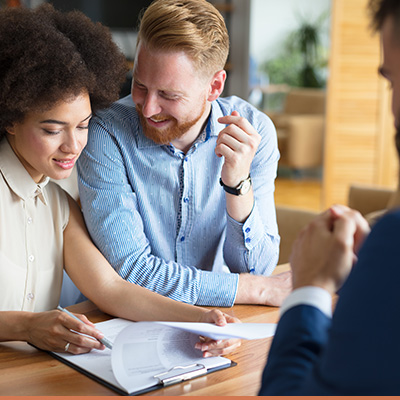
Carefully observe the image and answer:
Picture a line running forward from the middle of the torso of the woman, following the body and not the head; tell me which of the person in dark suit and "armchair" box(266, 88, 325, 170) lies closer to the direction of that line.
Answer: the person in dark suit

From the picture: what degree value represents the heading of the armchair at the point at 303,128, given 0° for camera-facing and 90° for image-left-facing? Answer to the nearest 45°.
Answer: approximately 45°

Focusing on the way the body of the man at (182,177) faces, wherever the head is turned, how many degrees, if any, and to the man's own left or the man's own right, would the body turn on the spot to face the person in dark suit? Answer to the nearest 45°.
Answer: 0° — they already face them

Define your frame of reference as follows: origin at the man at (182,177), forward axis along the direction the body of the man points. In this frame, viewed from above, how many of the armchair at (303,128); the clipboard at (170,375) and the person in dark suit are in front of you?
2

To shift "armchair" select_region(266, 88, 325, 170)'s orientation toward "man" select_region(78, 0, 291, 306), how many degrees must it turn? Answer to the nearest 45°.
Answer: approximately 45° to its left

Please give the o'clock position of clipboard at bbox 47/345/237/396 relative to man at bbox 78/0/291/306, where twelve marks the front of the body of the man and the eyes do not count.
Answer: The clipboard is roughly at 12 o'clock from the man.

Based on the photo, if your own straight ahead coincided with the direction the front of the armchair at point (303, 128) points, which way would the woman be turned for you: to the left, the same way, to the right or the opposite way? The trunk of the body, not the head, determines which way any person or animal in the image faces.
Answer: to the left

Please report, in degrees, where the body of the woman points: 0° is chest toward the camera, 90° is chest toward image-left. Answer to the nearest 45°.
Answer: approximately 315°
